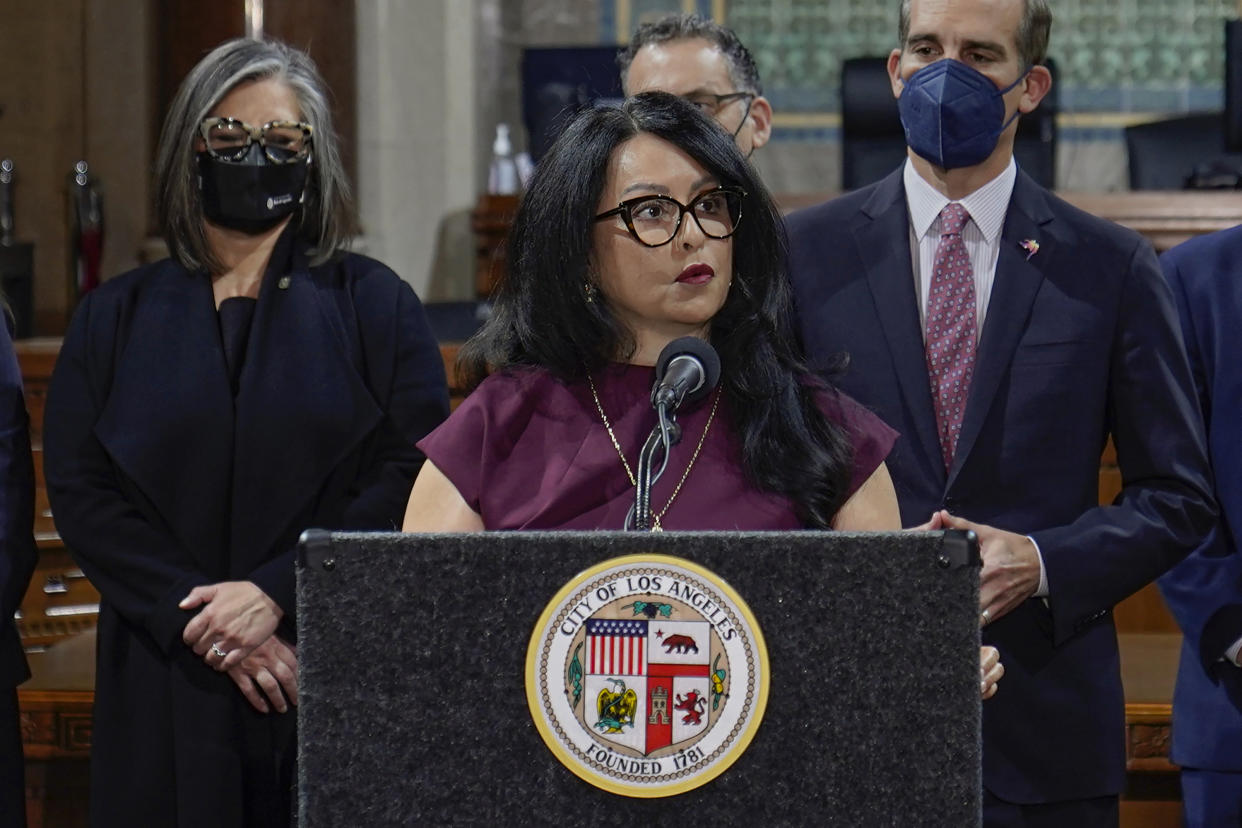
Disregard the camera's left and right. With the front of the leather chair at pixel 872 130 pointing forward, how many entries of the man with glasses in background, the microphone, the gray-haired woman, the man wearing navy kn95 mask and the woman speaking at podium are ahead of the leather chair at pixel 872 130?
5

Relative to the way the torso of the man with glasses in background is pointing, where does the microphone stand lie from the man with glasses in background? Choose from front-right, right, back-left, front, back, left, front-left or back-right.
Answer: front-left

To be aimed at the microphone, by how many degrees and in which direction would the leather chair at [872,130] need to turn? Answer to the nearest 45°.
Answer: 0° — it already faces it

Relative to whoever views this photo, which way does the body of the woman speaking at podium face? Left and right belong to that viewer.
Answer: facing the viewer

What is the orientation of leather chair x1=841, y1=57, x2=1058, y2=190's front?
toward the camera

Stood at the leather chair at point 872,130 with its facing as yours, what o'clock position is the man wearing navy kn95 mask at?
The man wearing navy kn95 mask is roughly at 12 o'clock from the leather chair.

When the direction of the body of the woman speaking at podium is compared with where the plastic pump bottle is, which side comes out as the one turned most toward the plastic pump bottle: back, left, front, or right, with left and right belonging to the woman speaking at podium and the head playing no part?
back

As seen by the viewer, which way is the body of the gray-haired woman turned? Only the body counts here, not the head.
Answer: toward the camera
